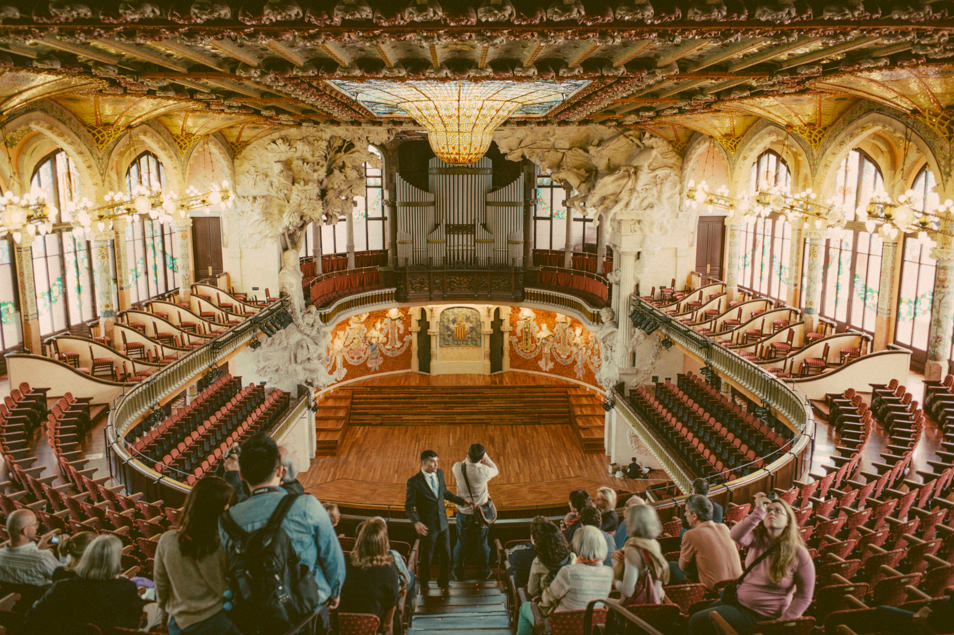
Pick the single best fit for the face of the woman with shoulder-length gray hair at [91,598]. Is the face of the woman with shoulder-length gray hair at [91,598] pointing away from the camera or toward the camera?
away from the camera

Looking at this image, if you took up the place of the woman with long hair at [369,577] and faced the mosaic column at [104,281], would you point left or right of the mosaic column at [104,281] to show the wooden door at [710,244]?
right

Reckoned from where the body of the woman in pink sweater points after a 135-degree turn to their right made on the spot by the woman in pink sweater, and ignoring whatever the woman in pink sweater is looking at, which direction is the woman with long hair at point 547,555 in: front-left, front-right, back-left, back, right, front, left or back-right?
left

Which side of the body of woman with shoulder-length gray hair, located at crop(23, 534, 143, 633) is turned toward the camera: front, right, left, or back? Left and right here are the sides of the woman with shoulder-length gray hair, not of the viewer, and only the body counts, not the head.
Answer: back

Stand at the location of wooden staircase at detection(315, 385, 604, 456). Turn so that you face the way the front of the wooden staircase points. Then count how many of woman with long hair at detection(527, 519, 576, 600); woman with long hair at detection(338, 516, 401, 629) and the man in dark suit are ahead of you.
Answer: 3

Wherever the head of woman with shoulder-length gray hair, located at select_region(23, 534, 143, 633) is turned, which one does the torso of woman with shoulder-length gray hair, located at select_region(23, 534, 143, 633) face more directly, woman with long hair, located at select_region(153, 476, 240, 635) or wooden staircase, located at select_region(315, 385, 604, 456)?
the wooden staircase

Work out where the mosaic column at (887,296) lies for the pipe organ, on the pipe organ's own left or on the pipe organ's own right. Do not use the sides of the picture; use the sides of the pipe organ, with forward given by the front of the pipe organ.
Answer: on the pipe organ's own left

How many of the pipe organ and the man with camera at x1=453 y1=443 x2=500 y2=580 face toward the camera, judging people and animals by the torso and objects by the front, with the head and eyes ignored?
1

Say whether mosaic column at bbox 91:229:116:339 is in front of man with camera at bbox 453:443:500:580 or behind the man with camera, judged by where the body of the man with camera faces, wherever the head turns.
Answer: in front

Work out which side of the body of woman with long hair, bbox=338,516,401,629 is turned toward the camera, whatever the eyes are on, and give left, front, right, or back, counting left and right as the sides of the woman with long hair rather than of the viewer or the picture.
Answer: back

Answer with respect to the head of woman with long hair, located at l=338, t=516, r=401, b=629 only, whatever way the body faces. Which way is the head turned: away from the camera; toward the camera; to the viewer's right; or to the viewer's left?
away from the camera

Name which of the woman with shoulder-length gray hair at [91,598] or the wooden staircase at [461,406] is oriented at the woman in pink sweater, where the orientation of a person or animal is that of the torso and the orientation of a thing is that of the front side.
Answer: the wooden staircase

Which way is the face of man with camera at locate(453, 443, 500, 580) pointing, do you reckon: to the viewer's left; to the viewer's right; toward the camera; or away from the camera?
away from the camera

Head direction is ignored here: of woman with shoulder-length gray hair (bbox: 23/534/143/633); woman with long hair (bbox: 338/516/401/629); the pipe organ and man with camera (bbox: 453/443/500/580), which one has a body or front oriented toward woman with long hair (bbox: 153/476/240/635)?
the pipe organ

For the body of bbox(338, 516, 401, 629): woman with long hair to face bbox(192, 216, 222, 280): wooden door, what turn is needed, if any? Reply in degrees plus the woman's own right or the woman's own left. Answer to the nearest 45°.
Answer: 0° — they already face it

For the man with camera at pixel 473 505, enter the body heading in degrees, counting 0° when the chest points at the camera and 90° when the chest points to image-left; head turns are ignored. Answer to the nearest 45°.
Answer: approximately 180°

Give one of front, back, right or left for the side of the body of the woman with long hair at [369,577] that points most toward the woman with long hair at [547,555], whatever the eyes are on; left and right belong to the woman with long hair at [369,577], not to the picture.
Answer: right
